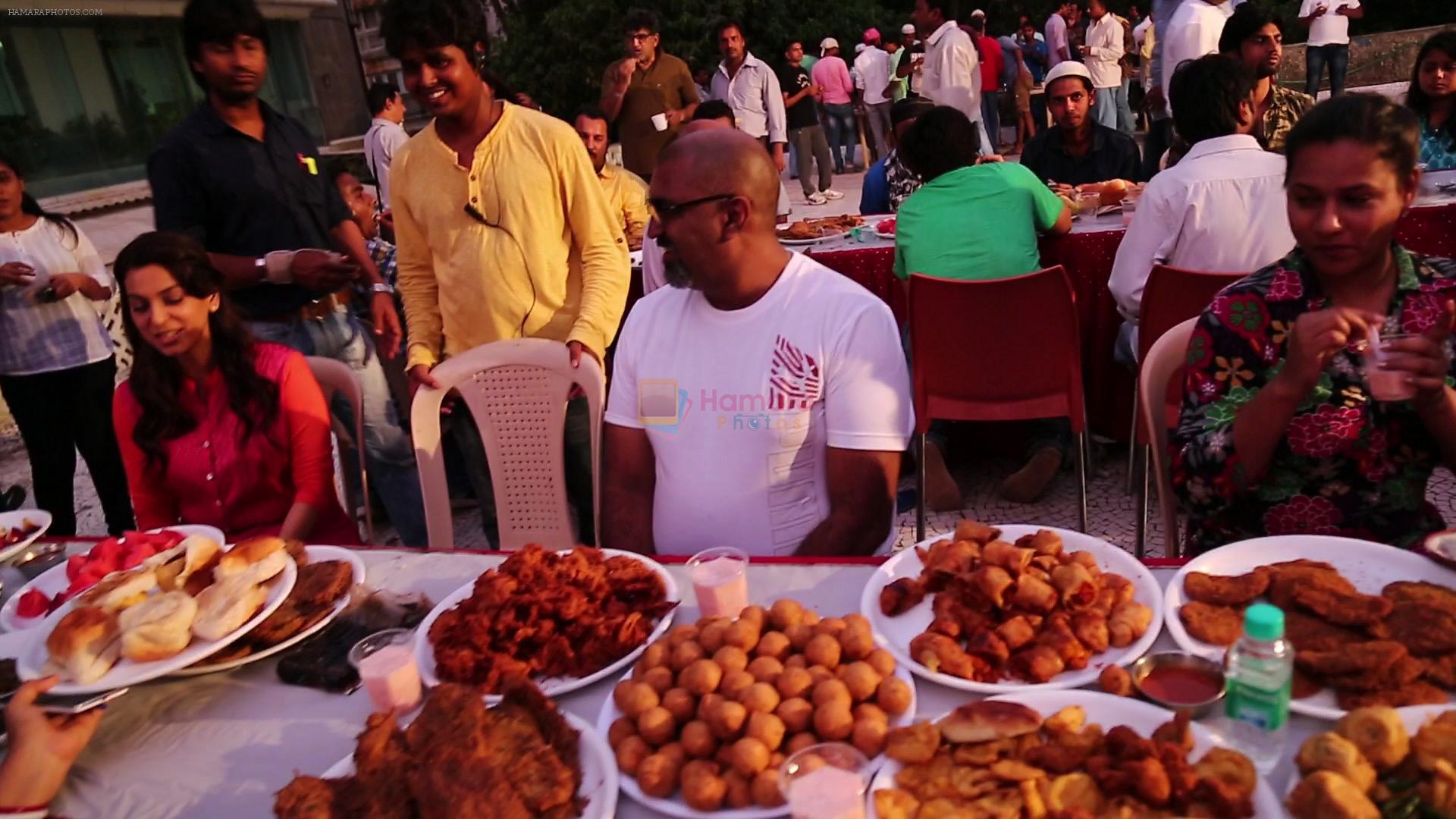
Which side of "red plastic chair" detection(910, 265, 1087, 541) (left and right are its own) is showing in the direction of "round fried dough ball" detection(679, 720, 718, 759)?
back

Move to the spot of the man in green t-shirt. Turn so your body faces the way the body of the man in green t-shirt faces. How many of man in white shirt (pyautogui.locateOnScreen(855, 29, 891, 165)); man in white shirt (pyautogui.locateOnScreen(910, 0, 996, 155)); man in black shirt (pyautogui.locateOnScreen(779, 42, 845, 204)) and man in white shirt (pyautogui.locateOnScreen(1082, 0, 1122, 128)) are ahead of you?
4

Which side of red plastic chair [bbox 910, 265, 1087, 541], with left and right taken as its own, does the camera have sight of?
back

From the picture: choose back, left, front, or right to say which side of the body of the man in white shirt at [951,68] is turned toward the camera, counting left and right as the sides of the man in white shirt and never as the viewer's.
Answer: left

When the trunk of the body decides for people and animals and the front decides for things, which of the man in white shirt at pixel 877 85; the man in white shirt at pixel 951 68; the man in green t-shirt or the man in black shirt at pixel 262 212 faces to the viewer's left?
the man in white shirt at pixel 951 68

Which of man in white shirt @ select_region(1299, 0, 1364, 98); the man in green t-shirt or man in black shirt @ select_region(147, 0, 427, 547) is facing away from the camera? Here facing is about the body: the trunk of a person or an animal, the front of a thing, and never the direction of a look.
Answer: the man in green t-shirt

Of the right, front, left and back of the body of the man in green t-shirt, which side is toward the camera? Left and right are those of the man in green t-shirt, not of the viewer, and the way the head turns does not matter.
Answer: back

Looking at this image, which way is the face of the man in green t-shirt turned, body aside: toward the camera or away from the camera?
away from the camera

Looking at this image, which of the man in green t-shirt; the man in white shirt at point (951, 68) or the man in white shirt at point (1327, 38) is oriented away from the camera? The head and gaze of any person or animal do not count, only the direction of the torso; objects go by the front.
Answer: the man in green t-shirt

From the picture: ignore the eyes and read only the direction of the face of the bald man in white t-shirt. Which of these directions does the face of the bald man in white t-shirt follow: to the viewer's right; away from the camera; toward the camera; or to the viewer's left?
to the viewer's left

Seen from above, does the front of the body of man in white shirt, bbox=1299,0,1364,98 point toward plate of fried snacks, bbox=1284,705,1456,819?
yes

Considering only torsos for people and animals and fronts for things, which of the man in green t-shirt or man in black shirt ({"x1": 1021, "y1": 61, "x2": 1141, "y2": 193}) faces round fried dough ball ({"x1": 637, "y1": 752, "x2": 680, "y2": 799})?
the man in black shirt
